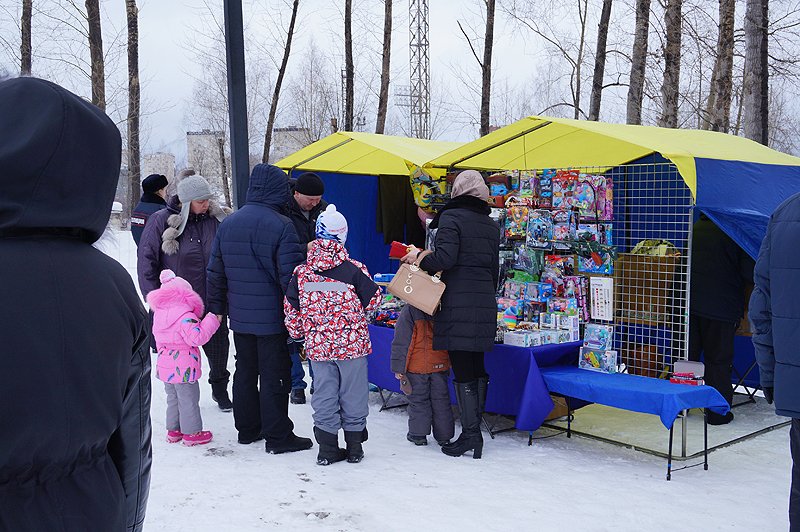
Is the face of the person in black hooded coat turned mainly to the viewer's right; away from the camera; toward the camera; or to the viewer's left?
away from the camera

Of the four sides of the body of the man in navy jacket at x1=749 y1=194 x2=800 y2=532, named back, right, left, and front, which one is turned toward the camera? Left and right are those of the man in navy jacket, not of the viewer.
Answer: back

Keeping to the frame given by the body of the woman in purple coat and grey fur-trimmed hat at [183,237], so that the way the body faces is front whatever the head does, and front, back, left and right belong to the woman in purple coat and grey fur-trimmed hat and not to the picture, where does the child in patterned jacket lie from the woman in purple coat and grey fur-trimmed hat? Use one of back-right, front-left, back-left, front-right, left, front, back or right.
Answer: front

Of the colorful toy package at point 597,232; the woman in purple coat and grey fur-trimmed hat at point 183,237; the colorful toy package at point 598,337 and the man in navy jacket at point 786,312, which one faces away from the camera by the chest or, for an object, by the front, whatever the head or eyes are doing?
the man in navy jacket

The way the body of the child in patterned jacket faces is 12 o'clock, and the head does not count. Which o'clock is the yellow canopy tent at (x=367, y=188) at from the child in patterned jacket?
The yellow canopy tent is roughly at 12 o'clock from the child in patterned jacket.

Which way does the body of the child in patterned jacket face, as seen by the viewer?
away from the camera

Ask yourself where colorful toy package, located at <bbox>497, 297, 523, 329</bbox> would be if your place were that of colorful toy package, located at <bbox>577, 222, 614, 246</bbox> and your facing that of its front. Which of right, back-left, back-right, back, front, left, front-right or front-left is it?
front-right

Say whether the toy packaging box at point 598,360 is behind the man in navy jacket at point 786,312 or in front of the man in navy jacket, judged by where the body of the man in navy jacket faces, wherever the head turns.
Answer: in front

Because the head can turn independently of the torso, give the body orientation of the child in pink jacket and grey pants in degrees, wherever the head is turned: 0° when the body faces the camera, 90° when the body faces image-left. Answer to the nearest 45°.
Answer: approximately 225°

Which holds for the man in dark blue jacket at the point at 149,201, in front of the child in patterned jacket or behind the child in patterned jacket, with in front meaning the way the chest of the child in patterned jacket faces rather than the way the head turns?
in front

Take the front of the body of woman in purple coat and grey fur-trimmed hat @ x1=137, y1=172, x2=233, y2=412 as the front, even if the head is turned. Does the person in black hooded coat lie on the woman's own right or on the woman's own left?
on the woman's own right

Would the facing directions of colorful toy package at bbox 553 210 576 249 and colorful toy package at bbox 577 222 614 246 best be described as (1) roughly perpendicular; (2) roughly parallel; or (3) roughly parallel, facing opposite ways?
roughly parallel

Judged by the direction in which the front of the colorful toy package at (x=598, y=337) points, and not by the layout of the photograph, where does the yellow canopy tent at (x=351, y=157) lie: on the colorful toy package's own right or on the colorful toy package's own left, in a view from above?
on the colorful toy package's own right

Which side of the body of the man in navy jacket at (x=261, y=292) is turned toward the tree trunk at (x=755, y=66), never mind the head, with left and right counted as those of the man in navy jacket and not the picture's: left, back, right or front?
front
